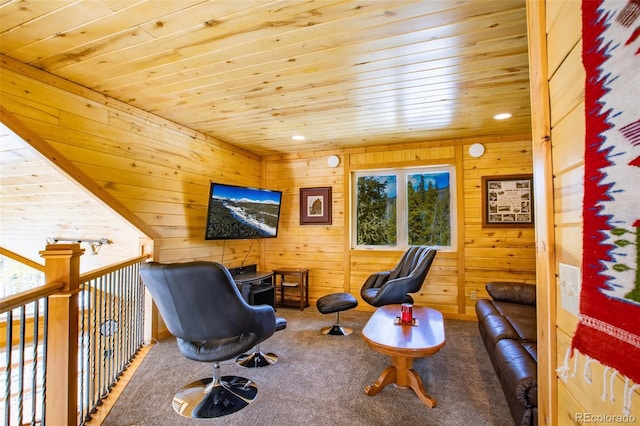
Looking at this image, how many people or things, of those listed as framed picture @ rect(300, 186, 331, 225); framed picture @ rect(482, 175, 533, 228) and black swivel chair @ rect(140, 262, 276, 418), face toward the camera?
2

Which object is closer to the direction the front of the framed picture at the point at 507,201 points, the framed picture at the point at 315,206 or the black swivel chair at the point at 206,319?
the black swivel chair

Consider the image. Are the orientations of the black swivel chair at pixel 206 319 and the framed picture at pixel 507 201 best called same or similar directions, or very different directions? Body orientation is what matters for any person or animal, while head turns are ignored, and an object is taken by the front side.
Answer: very different directions

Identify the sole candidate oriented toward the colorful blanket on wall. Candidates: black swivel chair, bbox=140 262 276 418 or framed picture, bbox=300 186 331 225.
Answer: the framed picture

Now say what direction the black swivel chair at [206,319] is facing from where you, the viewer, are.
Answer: facing away from the viewer and to the right of the viewer

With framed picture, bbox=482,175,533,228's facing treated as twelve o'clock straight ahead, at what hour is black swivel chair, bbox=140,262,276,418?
The black swivel chair is roughly at 1 o'clock from the framed picture.

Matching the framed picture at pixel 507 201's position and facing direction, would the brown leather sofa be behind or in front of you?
in front

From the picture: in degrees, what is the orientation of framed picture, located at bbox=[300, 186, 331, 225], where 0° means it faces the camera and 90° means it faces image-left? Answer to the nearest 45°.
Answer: approximately 0°

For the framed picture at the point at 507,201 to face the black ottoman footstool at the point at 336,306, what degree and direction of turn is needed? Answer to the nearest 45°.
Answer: approximately 45° to its right

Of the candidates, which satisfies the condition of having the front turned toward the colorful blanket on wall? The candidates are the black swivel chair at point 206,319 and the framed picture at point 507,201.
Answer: the framed picture

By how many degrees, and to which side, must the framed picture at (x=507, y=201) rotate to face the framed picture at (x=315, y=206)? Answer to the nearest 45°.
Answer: approximately 90° to its right

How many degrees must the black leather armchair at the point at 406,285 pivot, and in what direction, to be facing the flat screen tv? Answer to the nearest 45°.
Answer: approximately 45° to its right

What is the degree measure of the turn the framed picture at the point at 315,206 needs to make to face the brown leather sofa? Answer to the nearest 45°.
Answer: approximately 45° to its left

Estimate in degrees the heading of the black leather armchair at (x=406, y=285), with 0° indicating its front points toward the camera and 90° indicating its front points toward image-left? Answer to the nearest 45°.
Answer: approximately 45°
